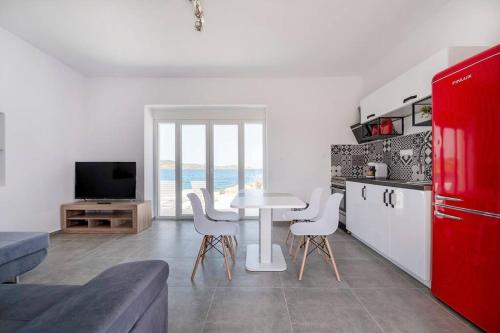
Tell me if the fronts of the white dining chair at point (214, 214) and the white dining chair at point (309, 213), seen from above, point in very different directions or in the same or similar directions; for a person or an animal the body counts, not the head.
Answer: very different directions

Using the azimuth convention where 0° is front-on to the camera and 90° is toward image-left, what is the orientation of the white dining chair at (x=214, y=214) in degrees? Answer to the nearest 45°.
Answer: approximately 270°

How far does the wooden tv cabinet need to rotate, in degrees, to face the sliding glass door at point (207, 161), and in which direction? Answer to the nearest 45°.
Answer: approximately 135° to its left

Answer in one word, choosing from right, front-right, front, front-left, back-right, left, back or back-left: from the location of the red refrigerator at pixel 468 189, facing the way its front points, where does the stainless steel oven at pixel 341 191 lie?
right

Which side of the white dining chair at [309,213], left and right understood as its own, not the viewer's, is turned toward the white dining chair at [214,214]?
front

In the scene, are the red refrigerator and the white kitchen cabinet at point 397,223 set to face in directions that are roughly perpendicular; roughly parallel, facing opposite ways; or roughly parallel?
roughly parallel

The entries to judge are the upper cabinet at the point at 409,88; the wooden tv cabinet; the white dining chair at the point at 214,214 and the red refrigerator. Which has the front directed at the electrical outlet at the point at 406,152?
the white dining chair

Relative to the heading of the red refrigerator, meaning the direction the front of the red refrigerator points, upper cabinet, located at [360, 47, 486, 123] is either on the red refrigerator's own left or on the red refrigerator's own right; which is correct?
on the red refrigerator's own right

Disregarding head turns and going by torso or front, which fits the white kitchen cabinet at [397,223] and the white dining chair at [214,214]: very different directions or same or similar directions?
very different directions

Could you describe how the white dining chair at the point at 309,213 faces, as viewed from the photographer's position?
facing to the left of the viewer

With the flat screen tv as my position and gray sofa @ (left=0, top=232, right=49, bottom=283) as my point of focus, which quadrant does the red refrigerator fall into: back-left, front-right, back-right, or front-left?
front-left

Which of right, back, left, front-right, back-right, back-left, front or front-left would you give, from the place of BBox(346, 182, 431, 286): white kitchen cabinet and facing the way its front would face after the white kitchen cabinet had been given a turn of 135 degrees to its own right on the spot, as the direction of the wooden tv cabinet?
left

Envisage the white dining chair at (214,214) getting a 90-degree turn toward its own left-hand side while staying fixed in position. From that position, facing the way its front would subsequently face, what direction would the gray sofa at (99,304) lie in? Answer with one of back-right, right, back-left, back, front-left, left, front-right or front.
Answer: back

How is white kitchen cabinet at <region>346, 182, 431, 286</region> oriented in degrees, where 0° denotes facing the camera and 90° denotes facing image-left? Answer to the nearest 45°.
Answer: approximately 45°

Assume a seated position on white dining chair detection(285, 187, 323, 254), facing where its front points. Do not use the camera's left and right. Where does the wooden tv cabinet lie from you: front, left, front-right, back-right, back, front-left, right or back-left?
front

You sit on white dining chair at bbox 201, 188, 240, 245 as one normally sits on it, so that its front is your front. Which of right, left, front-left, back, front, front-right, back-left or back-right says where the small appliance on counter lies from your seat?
front

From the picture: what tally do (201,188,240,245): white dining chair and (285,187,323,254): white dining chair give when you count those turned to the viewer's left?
1

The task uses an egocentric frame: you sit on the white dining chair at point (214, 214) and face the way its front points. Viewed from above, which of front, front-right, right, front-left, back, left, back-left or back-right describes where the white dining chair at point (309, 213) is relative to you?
front
